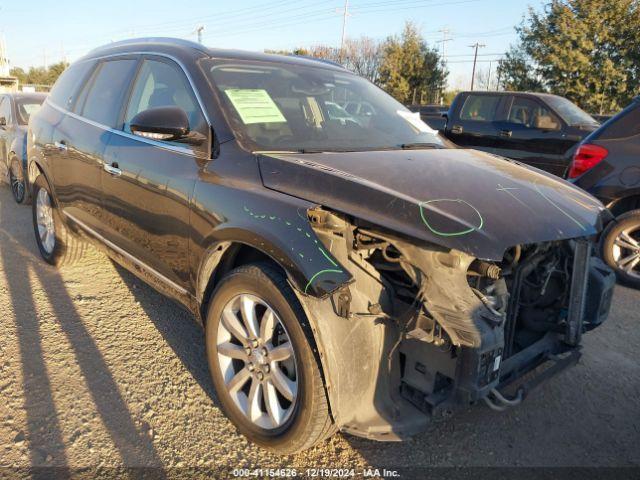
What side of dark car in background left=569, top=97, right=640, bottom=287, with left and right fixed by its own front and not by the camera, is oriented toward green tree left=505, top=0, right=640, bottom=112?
left

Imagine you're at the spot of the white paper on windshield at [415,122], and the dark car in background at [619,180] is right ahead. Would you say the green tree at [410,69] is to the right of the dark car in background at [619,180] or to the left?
left

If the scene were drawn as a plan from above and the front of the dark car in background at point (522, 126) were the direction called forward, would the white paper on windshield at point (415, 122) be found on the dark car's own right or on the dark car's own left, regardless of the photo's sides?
on the dark car's own right

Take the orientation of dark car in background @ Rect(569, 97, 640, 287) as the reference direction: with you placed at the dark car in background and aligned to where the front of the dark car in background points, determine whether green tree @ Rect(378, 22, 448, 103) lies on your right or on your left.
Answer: on your left

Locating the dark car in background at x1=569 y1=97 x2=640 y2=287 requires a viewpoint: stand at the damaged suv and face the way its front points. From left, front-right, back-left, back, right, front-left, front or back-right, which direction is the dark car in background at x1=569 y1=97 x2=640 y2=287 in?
left

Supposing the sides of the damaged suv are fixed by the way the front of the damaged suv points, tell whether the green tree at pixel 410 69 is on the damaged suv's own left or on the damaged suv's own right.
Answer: on the damaged suv's own left

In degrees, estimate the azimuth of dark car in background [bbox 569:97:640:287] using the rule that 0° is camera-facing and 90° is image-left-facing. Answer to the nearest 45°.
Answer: approximately 270°
